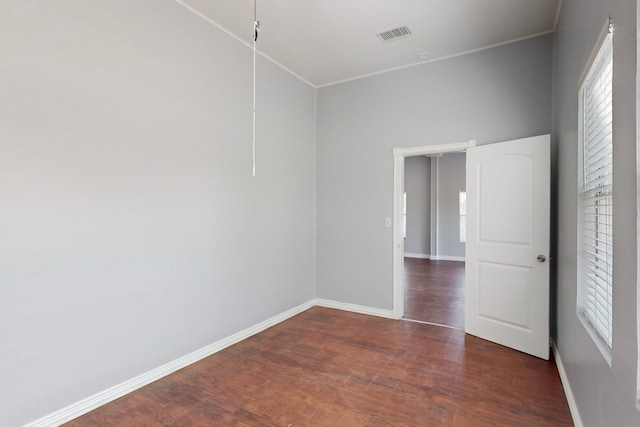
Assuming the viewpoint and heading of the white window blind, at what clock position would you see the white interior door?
The white interior door is roughly at 2 o'clock from the white window blind.

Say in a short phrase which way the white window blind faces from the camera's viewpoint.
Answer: facing to the left of the viewer
